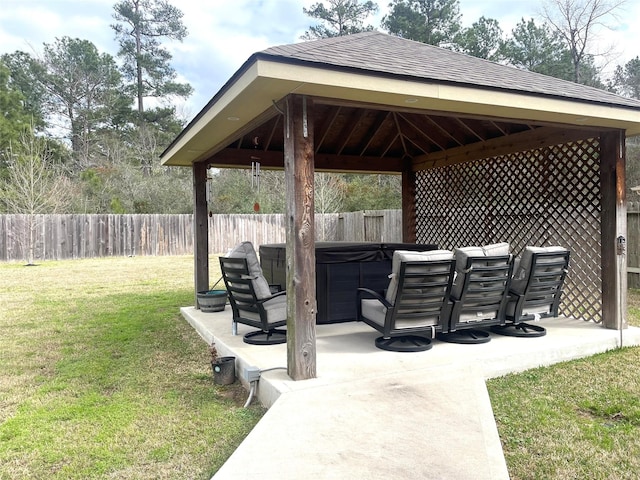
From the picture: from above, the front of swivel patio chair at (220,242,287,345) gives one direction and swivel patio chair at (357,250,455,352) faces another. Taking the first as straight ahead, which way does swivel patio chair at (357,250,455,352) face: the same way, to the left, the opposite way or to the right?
to the left

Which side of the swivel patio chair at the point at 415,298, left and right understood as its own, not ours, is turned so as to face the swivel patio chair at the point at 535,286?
right

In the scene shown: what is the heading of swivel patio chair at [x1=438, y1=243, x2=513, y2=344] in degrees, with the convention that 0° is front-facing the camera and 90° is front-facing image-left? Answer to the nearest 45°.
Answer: approximately 135°

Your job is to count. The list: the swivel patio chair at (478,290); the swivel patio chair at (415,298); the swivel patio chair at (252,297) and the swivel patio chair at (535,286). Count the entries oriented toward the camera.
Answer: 0

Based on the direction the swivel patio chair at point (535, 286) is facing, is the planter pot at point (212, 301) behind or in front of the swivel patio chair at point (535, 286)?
in front

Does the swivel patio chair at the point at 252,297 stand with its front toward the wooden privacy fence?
no

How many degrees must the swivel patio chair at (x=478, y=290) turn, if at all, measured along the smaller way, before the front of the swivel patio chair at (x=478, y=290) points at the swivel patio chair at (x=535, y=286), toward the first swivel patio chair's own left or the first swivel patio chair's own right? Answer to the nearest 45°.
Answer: approximately 90° to the first swivel patio chair's own right

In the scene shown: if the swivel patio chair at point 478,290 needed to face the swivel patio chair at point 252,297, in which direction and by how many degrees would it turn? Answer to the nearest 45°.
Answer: approximately 45° to its left

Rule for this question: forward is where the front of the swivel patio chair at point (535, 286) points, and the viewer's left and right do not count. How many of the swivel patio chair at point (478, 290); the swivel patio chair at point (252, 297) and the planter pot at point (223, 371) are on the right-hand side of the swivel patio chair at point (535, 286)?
0

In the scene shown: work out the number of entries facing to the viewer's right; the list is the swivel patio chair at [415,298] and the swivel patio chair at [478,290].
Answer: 0

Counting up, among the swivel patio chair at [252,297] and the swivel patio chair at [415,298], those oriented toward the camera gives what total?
0

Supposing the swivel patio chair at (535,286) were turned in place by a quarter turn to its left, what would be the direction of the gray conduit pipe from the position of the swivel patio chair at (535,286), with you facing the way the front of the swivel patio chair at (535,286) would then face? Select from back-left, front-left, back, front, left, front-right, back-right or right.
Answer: front

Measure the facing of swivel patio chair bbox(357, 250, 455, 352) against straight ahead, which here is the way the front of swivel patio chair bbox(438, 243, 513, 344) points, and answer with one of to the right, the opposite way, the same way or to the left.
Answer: the same way

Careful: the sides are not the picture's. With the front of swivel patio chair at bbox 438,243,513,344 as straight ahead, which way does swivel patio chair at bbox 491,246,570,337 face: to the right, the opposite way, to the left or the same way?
the same way

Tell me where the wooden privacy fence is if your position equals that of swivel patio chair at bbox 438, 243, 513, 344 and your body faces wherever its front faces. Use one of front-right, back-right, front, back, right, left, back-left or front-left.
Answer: front

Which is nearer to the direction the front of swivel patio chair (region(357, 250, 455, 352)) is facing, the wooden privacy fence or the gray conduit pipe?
the wooden privacy fence

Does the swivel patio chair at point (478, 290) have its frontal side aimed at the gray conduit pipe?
no

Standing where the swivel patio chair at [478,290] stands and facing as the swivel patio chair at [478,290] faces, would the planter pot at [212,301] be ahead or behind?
ahead

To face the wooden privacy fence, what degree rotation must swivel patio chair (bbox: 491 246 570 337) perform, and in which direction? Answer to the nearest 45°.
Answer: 0° — it already faces it

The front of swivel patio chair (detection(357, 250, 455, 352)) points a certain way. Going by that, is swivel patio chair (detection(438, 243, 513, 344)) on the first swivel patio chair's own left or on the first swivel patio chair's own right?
on the first swivel patio chair's own right

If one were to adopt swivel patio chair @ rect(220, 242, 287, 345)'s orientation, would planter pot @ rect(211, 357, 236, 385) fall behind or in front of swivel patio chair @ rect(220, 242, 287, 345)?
behind

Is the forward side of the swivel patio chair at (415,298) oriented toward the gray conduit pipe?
no
